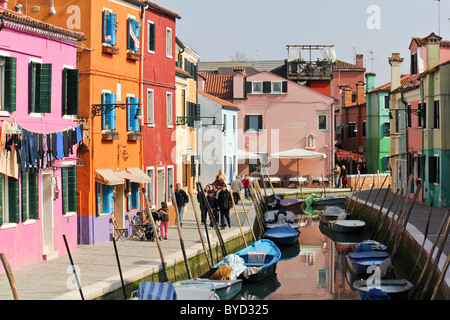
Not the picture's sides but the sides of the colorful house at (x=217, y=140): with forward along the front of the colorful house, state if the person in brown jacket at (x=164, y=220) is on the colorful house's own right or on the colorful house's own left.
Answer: on the colorful house's own right

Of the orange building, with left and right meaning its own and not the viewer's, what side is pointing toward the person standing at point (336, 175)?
left

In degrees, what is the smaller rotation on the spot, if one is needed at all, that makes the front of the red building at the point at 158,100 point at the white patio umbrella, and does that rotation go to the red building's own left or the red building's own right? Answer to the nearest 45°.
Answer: approximately 90° to the red building's own left

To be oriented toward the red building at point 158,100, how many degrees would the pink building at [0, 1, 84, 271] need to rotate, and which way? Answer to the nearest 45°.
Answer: approximately 90° to its left

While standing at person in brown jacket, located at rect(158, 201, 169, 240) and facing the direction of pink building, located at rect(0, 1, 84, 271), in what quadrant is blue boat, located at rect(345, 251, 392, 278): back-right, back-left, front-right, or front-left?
back-left
